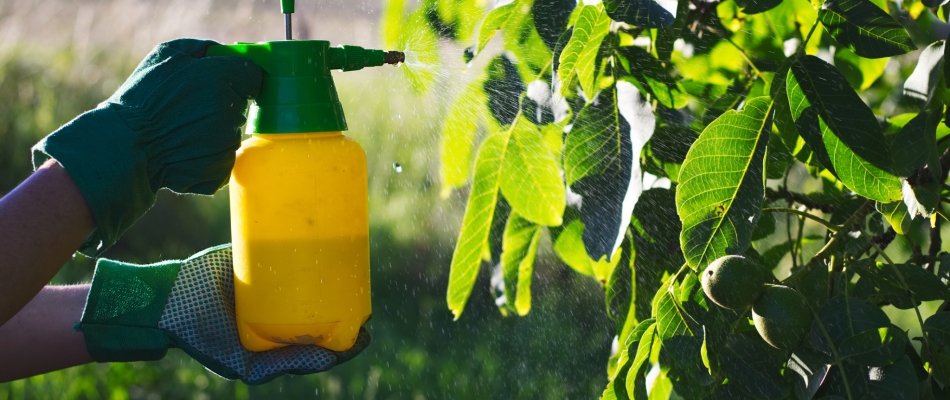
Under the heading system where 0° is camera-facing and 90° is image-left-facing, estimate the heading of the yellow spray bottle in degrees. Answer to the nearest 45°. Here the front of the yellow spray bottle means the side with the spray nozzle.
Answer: approximately 270°

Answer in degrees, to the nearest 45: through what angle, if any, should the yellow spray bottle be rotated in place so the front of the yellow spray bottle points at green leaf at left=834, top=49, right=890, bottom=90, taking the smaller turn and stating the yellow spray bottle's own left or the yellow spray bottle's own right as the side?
0° — it already faces it

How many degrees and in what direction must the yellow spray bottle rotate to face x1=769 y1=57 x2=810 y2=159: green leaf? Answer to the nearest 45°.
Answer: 0° — it already faces it

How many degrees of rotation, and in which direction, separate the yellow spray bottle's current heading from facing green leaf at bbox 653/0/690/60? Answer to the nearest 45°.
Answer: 0° — it already faces it

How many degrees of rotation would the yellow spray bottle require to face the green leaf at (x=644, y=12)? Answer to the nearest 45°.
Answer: approximately 45° to its right

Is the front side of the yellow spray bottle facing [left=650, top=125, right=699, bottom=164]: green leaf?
yes

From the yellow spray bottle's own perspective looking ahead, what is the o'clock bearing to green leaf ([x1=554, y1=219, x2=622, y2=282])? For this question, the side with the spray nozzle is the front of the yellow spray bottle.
The green leaf is roughly at 12 o'clock from the yellow spray bottle.
